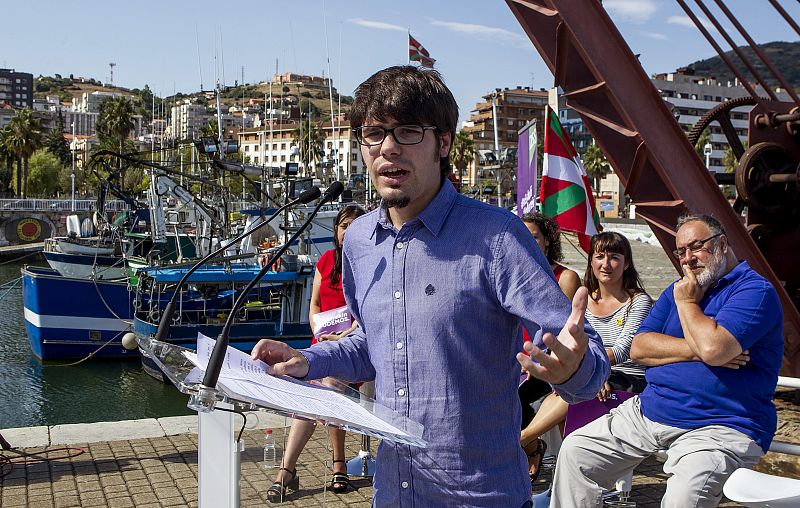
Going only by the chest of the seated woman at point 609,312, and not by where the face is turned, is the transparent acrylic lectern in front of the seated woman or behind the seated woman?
in front

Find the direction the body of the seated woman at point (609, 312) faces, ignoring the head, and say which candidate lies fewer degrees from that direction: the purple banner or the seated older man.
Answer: the seated older man

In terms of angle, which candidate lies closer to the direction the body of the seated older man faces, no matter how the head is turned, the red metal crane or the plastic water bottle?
the plastic water bottle

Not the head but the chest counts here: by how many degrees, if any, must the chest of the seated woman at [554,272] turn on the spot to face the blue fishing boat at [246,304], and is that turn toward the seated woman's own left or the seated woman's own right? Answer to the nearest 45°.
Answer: approximately 90° to the seated woman's own right

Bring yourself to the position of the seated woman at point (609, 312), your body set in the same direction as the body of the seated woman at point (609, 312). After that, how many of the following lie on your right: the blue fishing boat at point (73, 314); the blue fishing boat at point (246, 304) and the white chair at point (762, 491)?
2

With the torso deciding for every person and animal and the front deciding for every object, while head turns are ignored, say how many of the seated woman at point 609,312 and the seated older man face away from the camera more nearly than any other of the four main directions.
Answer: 0

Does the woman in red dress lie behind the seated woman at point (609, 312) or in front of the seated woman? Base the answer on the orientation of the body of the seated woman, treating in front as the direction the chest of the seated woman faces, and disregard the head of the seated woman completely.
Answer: in front

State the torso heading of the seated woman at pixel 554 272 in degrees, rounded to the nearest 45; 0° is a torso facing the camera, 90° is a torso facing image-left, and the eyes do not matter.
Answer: approximately 45°

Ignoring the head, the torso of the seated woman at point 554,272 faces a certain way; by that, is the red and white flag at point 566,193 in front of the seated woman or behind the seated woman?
behind
